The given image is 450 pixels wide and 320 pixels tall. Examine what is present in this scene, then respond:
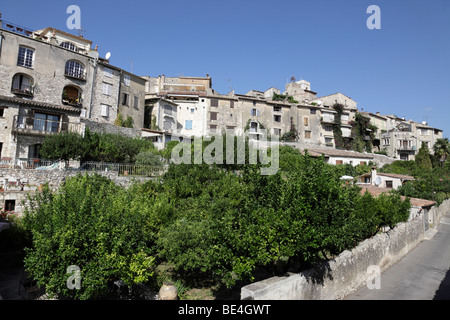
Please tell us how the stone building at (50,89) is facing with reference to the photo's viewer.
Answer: facing the viewer and to the right of the viewer

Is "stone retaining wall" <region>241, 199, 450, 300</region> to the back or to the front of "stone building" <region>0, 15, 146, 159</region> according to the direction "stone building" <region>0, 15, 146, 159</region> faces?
to the front
